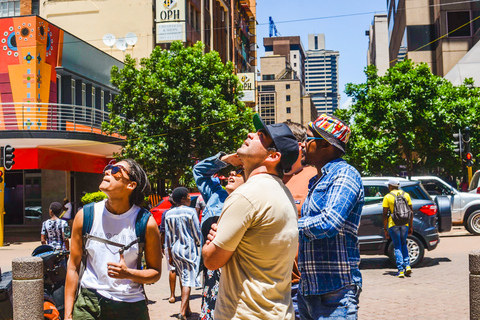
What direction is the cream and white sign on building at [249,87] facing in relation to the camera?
toward the camera

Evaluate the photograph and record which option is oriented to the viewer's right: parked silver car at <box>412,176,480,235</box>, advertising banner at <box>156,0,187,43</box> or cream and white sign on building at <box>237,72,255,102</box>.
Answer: the parked silver car

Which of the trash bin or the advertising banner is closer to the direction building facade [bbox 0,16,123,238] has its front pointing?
the trash bin

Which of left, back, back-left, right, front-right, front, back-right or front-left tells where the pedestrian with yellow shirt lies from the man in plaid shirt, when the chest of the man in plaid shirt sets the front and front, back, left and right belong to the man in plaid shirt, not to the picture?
right

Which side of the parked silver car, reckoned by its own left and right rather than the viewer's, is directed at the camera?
right

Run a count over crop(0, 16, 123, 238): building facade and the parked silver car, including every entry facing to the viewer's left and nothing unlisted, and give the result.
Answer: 0

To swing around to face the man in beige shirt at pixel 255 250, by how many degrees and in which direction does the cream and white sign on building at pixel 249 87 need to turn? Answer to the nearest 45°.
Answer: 0° — it already faces them

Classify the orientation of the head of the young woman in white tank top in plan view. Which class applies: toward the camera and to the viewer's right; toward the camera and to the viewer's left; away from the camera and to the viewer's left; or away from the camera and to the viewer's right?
toward the camera and to the viewer's left

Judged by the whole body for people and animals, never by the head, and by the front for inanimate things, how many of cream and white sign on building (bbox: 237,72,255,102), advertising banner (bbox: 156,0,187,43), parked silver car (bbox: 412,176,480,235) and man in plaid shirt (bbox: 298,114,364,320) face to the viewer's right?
1

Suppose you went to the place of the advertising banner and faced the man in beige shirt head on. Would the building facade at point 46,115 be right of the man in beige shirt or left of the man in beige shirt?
right

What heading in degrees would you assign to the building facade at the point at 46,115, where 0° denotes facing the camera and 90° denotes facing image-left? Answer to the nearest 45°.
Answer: approximately 315°

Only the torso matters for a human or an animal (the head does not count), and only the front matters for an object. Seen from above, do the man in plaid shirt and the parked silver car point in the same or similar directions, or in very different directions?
very different directions
